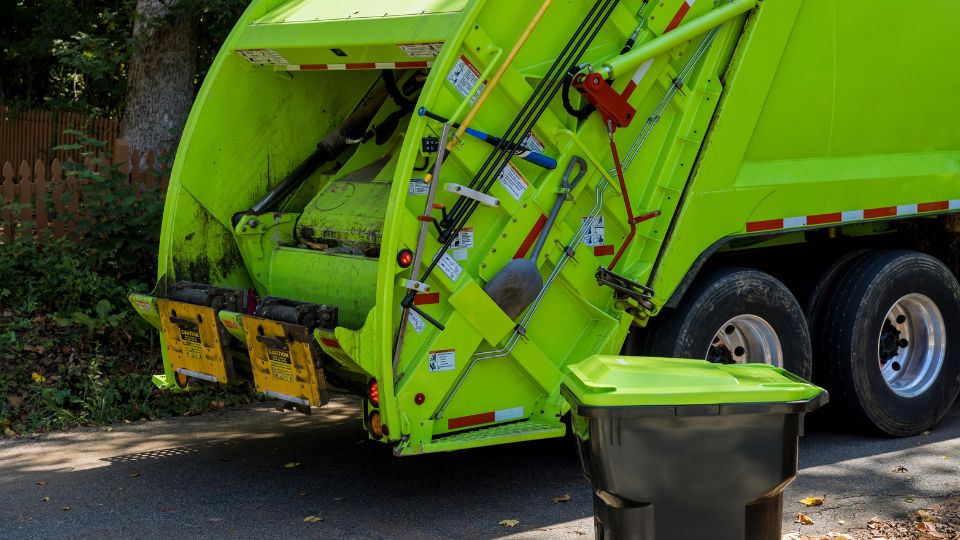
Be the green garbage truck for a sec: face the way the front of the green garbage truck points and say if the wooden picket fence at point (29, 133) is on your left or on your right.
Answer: on your left

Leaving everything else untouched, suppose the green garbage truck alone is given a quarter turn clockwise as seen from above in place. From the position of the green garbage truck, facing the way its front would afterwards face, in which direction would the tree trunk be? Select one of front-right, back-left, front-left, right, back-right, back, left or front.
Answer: back

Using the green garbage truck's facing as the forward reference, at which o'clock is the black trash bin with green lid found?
The black trash bin with green lid is roughly at 4 o'clock from the green garbage truck.

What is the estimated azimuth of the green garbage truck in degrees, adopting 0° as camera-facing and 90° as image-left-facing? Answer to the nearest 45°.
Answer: approximately 225°
